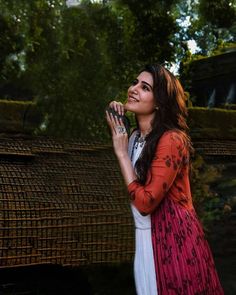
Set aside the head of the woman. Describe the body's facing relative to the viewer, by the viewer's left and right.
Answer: facing to the left of the viewer

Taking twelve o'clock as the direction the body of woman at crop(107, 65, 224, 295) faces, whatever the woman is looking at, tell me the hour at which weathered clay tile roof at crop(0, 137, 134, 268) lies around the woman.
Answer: The weathered clay tile roof is roughly at 2 o'clock from the woman.
